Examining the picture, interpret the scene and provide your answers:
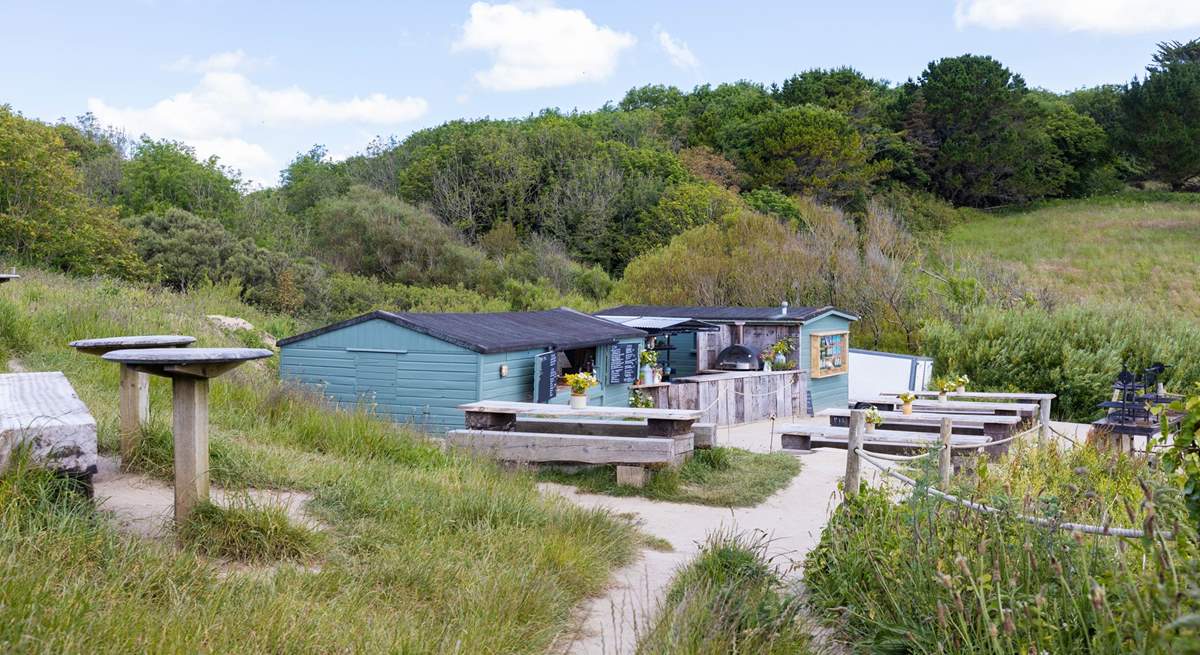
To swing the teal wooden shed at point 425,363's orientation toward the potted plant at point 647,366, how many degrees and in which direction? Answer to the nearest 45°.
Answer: approximately 90° to its left

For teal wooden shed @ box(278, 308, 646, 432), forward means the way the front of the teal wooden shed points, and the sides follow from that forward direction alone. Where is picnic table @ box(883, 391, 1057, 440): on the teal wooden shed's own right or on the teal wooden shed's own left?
on the teal wooden shed's own left

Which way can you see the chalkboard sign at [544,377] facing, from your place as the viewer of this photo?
facing the viewer and to the right of the viewer

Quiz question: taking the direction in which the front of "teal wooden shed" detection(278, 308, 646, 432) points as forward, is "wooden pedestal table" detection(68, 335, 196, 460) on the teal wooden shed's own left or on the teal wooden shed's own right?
on the teal wooden shed's own right

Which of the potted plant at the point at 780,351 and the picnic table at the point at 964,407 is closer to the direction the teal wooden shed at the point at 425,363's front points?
the picnic table

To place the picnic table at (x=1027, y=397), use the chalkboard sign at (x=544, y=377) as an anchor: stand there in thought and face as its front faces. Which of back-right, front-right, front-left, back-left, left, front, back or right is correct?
front-left

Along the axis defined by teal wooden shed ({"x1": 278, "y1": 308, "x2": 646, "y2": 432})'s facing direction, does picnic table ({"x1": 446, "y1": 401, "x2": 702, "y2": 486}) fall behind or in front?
in front

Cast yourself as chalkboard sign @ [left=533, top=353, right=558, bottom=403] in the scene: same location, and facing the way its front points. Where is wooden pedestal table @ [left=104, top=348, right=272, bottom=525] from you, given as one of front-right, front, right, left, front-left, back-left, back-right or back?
front-right

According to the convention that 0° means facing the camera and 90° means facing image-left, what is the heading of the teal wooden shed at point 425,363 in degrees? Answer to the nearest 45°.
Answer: approximately 315°

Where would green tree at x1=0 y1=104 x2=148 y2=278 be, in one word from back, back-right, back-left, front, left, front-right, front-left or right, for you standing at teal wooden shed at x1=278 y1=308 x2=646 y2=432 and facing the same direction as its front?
back

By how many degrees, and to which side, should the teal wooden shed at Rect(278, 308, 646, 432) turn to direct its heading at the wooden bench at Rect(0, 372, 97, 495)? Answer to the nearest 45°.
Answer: approximately 45° to its right

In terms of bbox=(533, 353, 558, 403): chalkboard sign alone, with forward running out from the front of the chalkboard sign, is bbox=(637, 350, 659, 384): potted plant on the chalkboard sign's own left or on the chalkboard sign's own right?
on the chalkboard sign's own left

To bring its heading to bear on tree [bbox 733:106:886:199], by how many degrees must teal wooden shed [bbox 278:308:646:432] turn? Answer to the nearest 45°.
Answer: approximately 90° to its left
